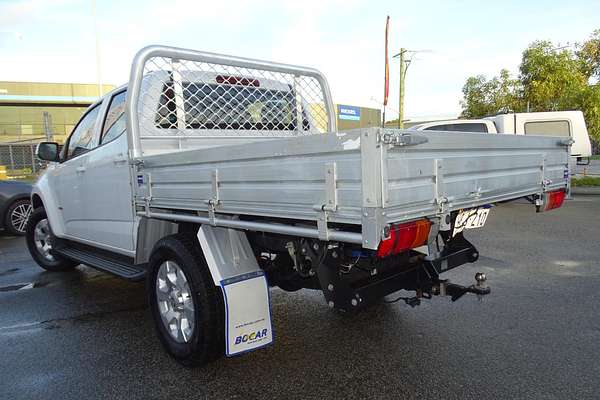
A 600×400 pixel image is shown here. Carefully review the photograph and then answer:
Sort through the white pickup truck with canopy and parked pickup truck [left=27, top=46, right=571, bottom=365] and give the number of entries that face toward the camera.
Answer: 0

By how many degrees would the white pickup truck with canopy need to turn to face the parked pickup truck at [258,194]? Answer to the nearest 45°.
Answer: approximately 90° to its left

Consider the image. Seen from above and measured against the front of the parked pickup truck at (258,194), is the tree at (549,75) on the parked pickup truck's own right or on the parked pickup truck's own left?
on the parked pickup truck's own right

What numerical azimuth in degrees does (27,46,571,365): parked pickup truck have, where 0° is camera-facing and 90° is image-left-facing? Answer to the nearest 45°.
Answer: approximately 135°

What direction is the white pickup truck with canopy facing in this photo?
to the viewer's left

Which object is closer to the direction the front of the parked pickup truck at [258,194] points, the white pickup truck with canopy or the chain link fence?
the chain link fence

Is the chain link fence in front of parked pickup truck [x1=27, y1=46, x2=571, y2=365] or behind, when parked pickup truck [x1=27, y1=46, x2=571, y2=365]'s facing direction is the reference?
in front

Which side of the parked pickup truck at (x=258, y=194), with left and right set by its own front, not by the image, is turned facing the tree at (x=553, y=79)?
right

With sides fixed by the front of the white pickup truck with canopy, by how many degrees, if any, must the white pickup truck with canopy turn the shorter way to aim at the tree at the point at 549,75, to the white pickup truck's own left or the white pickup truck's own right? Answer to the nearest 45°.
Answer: approximately 90° to the white pickup truck's own right

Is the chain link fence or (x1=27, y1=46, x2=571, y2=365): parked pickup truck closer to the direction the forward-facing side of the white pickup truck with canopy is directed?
the chain link fence

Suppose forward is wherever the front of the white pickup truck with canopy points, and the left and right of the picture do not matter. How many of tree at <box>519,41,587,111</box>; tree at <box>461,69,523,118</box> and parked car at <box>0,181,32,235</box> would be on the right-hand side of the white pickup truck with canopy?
2

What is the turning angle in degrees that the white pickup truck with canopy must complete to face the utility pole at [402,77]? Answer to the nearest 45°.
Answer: approximately 45° to its right

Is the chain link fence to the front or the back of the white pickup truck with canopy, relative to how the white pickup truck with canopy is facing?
to the front

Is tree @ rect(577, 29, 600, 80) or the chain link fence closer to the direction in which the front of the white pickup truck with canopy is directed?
the chain link fence
